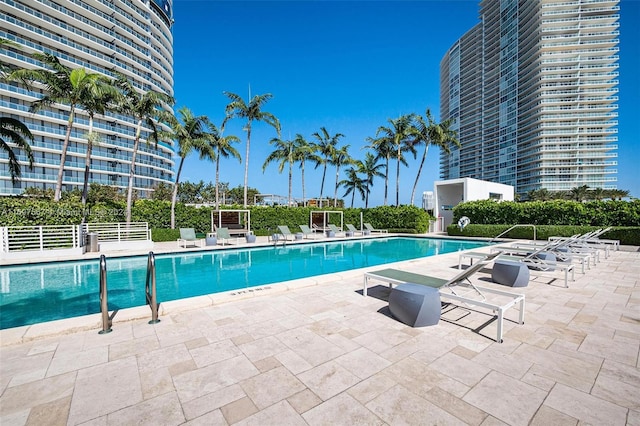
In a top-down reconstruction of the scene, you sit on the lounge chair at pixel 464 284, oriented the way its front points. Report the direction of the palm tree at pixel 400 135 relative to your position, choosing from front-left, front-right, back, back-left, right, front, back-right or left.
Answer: front-right

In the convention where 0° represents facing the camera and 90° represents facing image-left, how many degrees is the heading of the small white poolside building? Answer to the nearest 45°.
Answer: approximately 45°

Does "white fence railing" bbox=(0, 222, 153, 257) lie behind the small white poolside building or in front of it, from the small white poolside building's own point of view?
in front

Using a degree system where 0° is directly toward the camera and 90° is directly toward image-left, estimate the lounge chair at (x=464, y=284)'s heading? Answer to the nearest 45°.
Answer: approximately 135°

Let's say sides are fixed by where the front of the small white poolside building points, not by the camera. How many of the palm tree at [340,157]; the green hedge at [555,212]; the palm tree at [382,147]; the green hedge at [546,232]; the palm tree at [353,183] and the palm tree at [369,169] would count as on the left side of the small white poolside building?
2

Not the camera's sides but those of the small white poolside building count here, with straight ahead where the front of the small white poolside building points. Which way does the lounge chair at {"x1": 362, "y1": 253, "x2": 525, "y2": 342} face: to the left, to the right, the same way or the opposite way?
to the right

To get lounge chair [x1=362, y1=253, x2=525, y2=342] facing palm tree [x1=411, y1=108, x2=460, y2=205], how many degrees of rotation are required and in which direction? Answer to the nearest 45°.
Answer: approximately 45° to its right

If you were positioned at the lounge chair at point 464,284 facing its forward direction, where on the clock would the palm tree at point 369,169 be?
The palm tree is roughly at 1 o'clock from the lounge chair.

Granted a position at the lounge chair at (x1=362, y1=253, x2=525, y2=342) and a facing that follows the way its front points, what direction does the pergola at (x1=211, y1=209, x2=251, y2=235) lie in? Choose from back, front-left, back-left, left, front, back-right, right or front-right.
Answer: front

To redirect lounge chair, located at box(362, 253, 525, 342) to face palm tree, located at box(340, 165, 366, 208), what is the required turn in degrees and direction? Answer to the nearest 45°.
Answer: approximately 45° to its right

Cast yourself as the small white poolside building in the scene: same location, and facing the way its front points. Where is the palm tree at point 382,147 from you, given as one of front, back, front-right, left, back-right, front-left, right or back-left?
front-right

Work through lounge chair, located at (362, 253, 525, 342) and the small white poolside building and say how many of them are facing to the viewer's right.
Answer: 0
